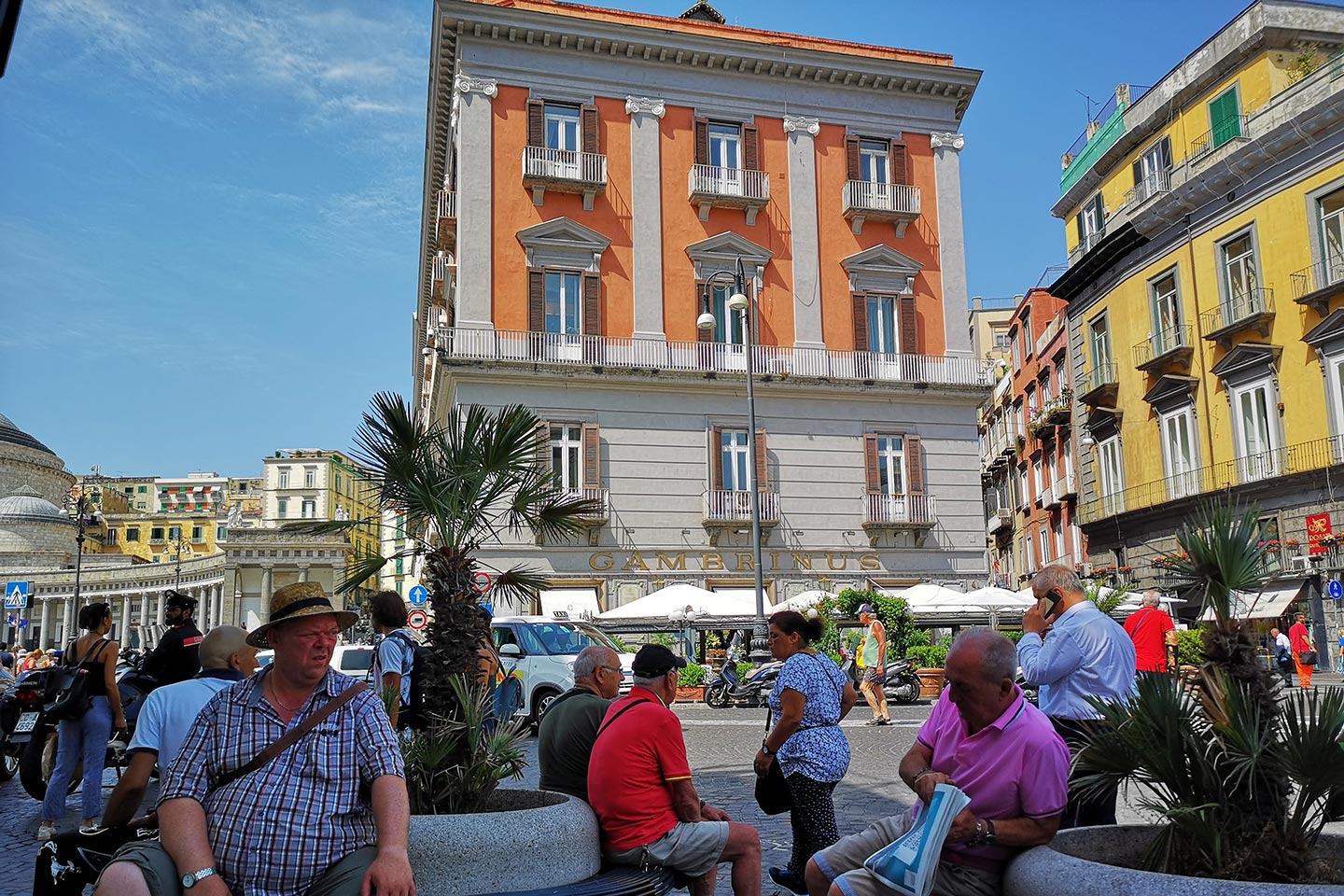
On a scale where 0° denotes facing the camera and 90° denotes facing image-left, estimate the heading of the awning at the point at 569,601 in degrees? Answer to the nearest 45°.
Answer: approximately 0°

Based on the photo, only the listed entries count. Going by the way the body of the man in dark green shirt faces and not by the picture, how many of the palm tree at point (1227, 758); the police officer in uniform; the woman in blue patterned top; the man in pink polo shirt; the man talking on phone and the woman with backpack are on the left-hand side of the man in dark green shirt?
2

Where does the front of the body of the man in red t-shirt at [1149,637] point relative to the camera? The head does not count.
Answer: away from the camera

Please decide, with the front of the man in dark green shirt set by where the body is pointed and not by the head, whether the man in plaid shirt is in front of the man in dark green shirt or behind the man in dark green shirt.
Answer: behind

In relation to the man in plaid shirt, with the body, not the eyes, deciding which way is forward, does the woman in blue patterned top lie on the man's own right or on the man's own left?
on the man's own left

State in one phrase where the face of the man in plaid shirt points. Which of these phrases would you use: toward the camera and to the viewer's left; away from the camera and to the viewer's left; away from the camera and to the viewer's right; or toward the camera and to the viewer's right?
toward the camera and to the viewer's right

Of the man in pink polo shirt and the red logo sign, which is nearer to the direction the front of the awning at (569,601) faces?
the man in pink polo shirt

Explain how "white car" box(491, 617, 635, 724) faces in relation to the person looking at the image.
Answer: facing the viewer and to the right of the viewer

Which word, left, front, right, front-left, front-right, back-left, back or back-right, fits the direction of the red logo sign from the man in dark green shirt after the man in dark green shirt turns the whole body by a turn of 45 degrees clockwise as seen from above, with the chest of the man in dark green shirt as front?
front-left

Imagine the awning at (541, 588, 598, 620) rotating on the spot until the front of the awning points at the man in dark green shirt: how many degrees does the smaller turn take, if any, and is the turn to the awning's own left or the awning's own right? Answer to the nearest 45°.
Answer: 0° — it already faces them

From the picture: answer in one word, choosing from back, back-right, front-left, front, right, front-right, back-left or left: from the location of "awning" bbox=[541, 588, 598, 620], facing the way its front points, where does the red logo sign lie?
left

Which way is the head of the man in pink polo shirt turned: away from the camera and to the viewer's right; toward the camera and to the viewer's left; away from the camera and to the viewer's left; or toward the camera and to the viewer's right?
toward the camera and to the viewer's left

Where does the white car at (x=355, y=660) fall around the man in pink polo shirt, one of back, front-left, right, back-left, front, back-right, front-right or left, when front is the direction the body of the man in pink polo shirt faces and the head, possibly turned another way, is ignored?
right
